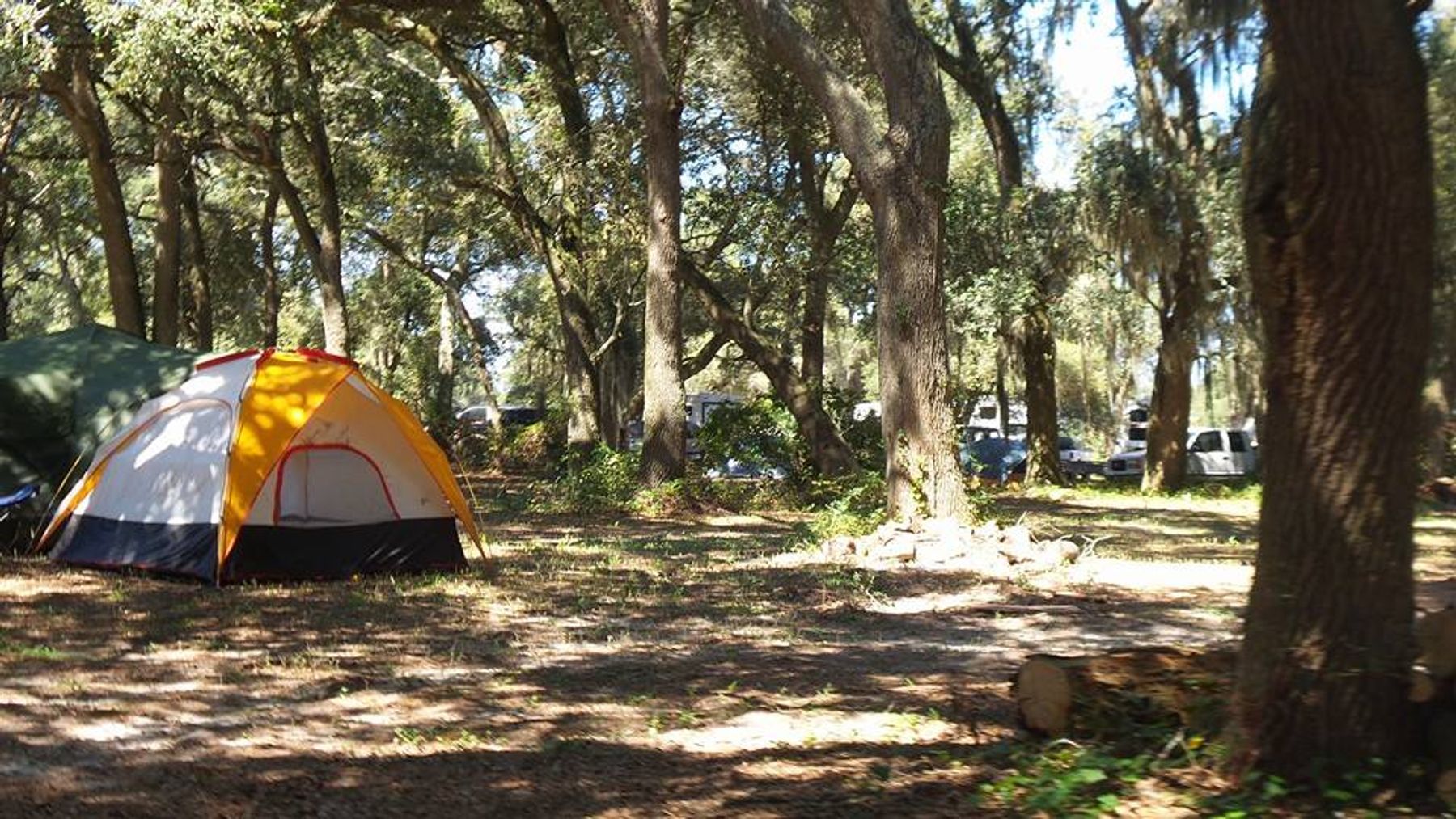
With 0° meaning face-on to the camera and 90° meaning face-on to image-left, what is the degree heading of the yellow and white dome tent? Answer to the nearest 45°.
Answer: approximately 315°

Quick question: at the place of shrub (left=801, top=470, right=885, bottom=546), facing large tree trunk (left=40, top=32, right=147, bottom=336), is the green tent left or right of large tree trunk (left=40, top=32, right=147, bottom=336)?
left

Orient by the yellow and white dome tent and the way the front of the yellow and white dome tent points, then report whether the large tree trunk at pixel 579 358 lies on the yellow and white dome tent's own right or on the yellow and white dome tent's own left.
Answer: on the yellow and white dome tent's own left

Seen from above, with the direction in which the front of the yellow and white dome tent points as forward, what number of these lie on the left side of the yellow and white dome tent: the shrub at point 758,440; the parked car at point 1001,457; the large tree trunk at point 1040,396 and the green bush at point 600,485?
4

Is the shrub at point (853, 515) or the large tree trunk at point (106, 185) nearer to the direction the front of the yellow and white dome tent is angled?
the shrub

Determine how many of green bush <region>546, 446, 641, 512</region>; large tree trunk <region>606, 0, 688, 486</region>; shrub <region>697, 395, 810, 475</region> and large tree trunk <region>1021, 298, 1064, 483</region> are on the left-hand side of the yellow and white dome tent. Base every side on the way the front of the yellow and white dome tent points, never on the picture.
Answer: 4

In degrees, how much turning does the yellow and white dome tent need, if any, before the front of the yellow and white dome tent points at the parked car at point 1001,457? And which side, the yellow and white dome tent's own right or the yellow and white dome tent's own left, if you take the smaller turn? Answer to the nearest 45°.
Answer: approximately 90° to the yellow and white dome tent's own left

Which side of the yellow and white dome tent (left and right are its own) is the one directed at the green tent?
back

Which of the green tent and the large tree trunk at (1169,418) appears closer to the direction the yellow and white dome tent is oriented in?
the large tree trunk

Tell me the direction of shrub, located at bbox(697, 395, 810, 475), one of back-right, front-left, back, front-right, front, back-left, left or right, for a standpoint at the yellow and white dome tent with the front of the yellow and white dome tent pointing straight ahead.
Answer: left

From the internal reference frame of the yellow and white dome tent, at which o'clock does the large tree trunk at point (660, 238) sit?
The large tree trunk is roughly at 9 o'clock from the yellow and white dome tent.
